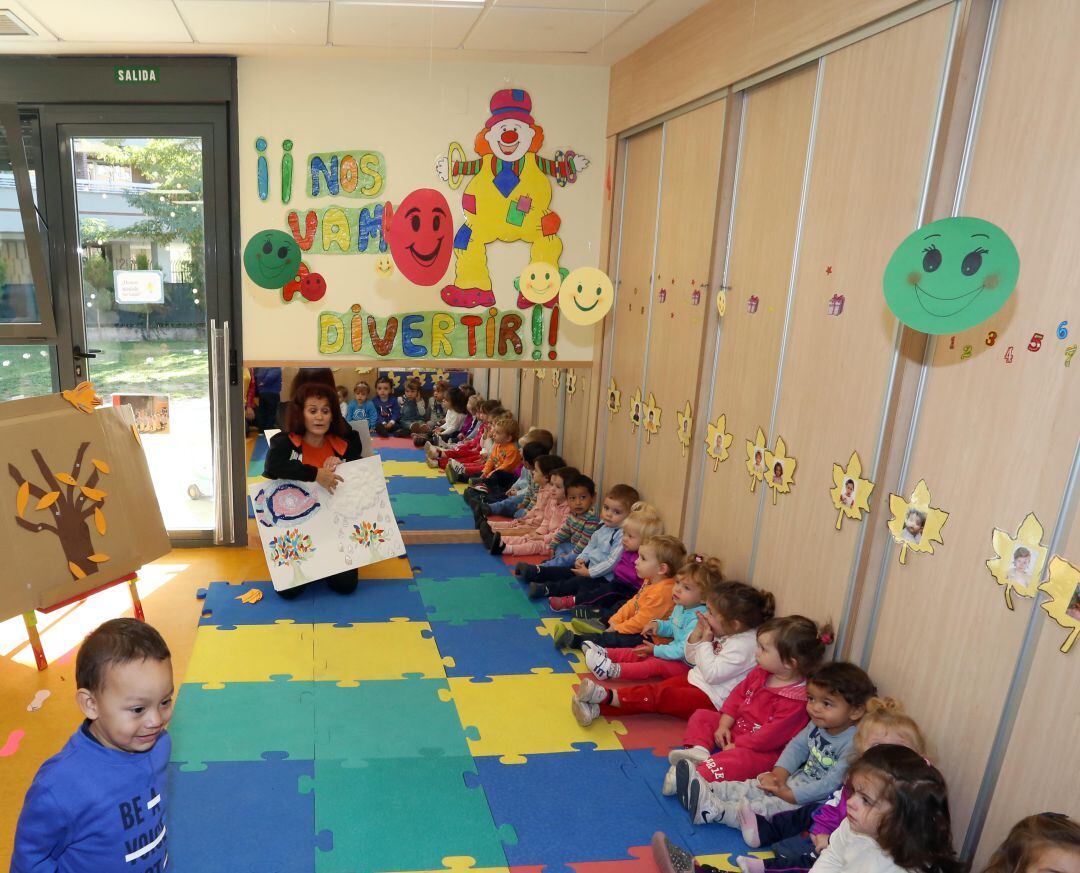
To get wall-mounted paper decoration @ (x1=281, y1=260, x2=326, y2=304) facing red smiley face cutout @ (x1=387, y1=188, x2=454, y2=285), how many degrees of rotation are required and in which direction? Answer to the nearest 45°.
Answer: approximately 90° to its left

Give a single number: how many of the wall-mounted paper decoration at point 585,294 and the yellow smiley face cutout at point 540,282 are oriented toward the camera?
2

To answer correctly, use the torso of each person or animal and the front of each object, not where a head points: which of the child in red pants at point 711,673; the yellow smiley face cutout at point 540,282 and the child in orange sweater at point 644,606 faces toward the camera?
the yellow smiley face cutout

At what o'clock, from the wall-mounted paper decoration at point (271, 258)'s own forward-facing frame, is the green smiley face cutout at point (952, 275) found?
The green smiley face cutout is roughly at 11 o'clock from the wall-mounted paper decoration.

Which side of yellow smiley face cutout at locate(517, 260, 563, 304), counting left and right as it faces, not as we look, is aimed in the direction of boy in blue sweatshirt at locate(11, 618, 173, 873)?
front

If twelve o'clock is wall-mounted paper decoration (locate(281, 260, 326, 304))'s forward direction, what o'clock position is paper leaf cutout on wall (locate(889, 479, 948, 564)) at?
The paper leaf cutout on wall is roughly at 11 o'clock from the wall-mounted paper decoration.

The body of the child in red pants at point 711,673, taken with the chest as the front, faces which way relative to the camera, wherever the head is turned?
to the viewer's left

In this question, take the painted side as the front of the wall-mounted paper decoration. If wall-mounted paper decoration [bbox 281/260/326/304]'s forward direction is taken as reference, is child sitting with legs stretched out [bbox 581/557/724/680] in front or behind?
in front

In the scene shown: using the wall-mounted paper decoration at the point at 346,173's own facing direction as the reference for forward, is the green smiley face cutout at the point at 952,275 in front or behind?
in front

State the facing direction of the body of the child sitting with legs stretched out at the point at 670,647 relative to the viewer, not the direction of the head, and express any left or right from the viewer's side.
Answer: facing to the left of the viewer

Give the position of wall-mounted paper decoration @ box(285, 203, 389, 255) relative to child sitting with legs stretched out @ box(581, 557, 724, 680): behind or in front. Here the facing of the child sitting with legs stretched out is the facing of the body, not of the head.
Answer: in front

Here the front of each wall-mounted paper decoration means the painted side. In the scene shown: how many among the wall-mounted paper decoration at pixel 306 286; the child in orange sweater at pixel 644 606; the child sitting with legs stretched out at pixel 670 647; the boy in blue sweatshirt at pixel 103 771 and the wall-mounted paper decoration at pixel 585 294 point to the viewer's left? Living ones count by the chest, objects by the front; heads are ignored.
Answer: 2
